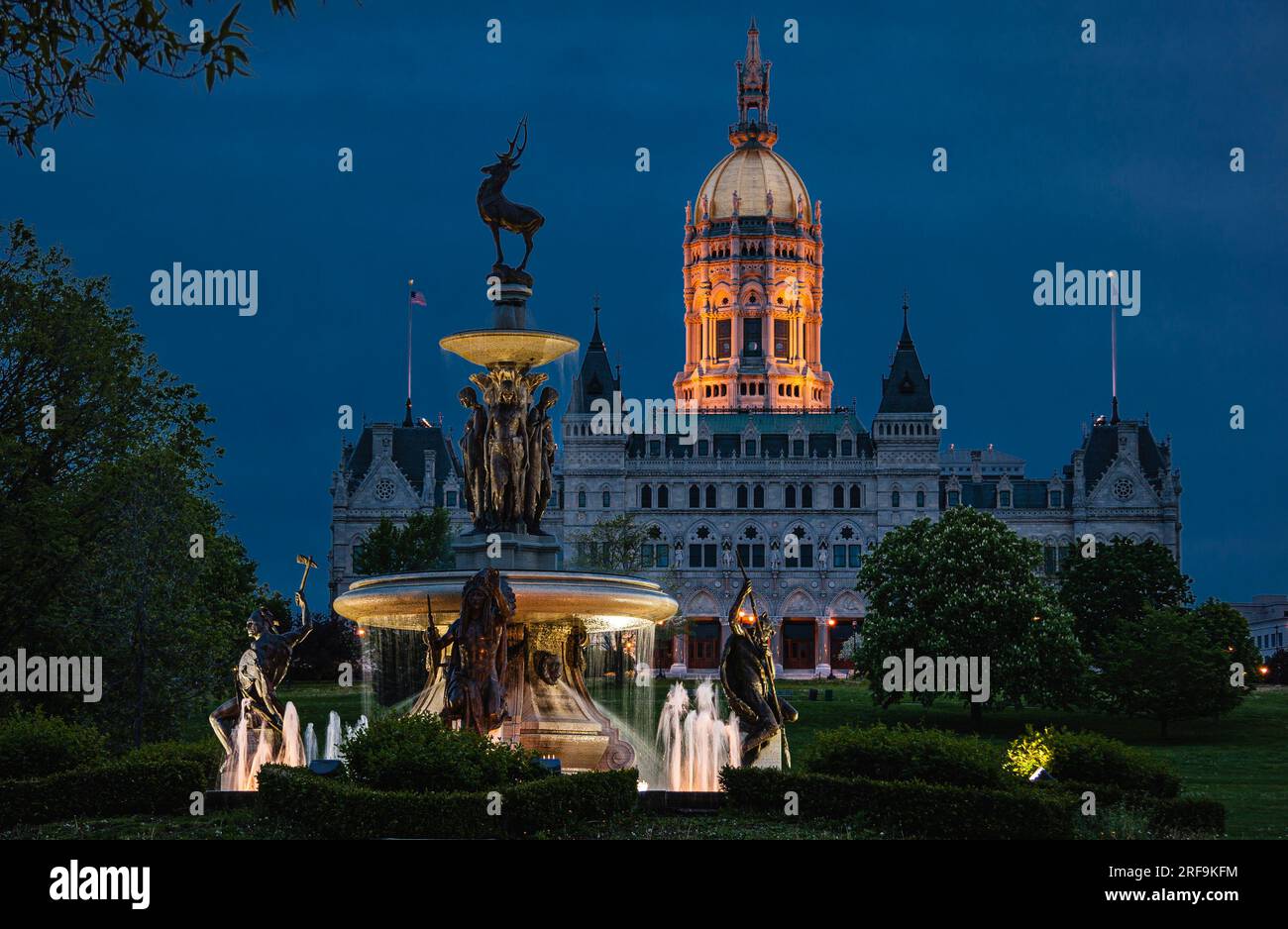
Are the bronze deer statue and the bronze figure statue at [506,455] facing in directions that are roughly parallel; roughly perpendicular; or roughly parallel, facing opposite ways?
roughly perpendicular

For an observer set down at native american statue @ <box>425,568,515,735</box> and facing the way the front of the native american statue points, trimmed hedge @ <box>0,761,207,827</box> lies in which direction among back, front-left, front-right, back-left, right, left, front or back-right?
right

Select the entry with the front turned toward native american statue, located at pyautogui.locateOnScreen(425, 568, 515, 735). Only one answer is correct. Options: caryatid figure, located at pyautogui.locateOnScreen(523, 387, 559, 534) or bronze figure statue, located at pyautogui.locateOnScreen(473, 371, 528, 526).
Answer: the bronze figure statue

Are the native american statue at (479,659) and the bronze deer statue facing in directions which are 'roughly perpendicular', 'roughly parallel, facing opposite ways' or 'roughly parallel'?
roughly perpendicular

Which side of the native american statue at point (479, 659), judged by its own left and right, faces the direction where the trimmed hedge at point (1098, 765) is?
left

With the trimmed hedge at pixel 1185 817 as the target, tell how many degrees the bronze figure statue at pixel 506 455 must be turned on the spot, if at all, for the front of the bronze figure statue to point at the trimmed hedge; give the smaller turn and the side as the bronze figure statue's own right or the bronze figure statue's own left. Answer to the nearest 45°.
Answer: approximately 45° to the bronze figure statue's own left

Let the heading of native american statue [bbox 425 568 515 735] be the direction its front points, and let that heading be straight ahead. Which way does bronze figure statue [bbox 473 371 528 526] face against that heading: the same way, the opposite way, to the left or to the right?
the same way

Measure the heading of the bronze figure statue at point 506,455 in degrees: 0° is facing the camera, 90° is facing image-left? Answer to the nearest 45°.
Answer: approximately 0°

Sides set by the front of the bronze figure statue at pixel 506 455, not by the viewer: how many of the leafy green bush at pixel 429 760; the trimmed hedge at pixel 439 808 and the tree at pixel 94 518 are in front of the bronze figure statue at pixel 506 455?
2

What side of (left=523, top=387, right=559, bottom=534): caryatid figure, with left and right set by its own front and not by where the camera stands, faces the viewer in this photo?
right

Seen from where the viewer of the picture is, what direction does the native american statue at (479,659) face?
facing the viewer

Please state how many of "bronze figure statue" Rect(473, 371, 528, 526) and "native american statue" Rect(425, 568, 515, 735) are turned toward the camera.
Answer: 2

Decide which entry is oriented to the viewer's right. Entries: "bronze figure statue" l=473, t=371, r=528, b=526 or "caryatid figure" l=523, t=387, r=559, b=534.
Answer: the caryatid figure

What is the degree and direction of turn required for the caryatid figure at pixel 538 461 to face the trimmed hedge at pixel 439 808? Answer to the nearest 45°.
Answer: approximately 90° to its right
